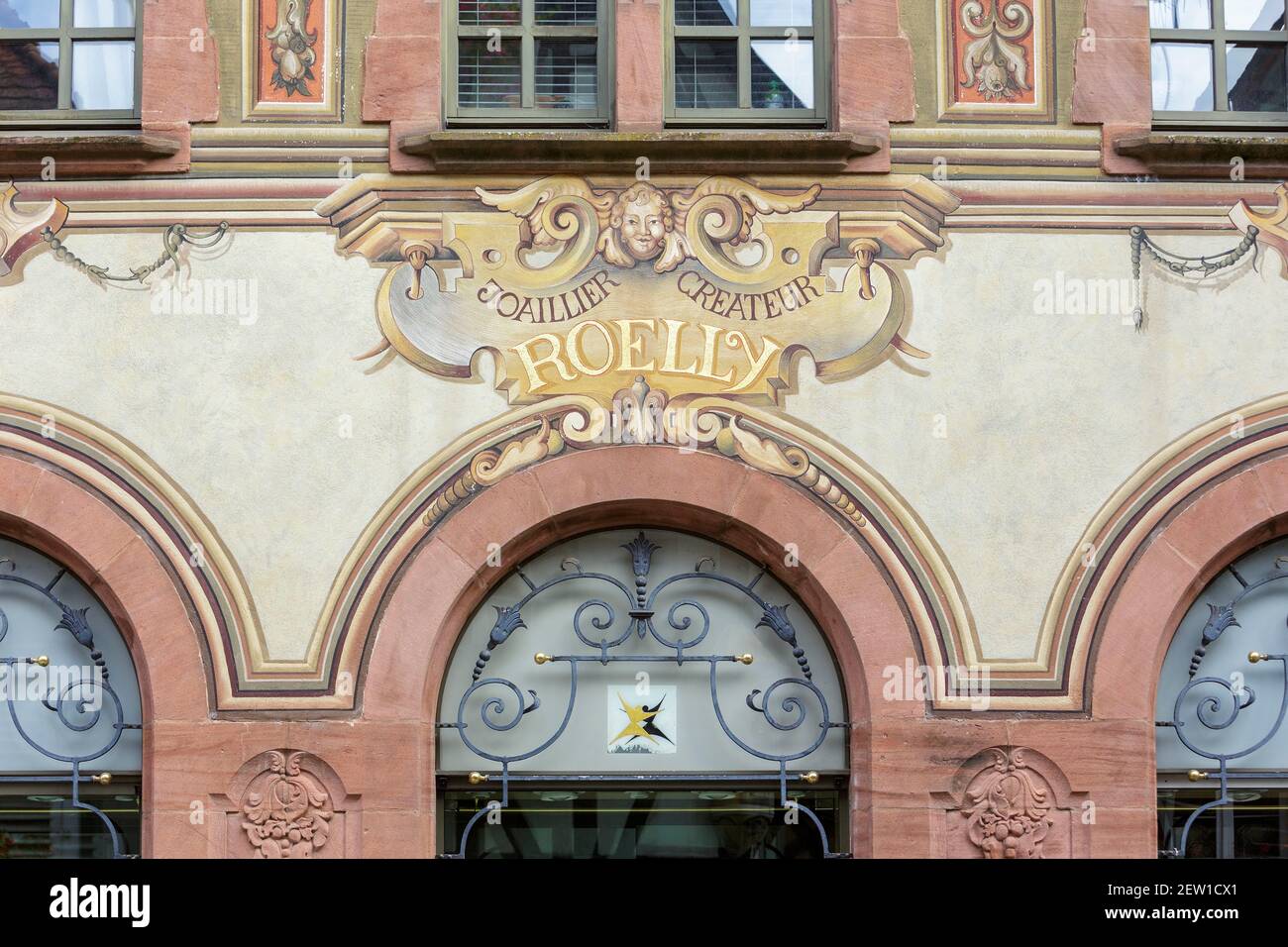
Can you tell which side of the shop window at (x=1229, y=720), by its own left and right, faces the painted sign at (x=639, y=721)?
right

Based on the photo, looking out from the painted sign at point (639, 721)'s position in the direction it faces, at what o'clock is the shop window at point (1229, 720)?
The shop window is roughly at 9 o'clock from the painted sign.

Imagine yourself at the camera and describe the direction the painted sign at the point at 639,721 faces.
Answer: facing the viewer

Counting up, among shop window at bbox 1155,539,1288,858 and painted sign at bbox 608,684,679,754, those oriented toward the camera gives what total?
2

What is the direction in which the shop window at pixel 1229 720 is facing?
toward the camera
